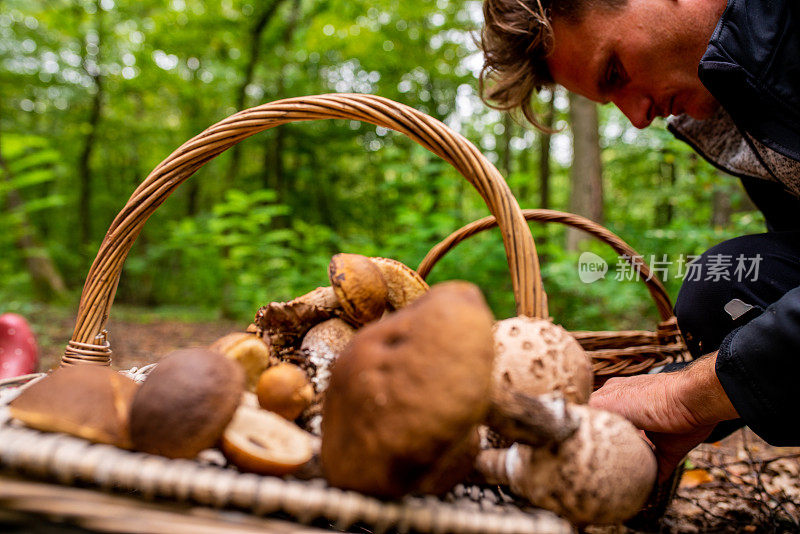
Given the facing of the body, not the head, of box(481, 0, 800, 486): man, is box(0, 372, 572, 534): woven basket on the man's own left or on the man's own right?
on the man's own left

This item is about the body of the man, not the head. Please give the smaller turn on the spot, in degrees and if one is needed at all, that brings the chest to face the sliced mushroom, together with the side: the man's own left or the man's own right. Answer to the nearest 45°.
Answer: approximately 45° to the man's own left

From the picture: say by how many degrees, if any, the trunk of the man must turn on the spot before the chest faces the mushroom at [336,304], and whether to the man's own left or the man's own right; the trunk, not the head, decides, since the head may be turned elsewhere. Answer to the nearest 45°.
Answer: approximately 45° to the man's own left

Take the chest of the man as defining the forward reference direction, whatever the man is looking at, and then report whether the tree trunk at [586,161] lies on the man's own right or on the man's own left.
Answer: on the man's own right

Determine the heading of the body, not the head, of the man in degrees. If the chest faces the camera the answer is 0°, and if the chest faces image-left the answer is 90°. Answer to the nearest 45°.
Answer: approximately 90°
